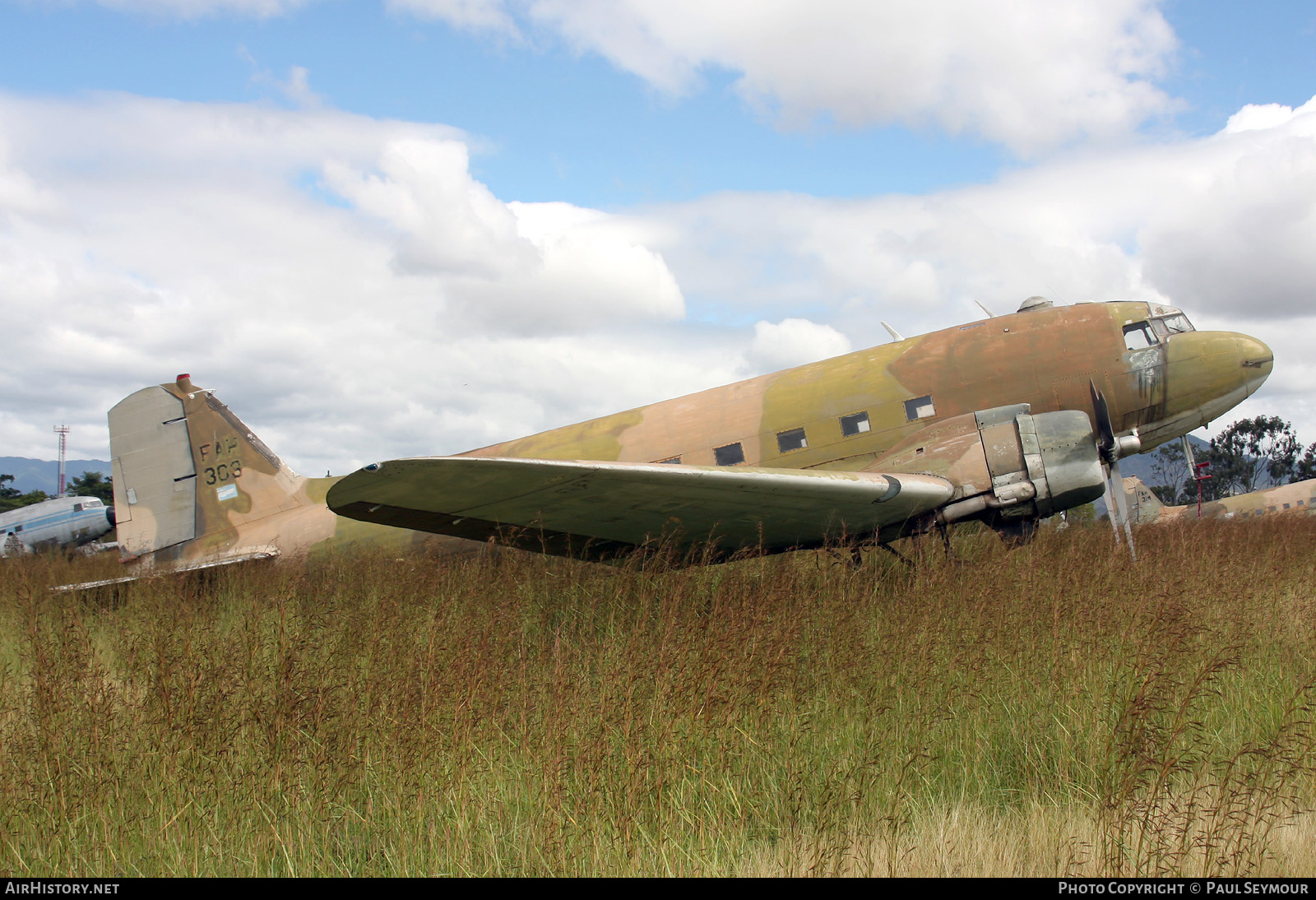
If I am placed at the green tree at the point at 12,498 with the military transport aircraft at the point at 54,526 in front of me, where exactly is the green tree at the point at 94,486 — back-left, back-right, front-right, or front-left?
front-left

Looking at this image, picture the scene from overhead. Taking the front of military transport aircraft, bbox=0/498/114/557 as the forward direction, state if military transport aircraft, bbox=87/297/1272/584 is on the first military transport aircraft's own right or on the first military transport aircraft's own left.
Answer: on the first military transport aircraft's own right

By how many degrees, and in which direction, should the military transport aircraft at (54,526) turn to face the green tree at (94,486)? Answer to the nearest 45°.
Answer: approximately 90° to its left

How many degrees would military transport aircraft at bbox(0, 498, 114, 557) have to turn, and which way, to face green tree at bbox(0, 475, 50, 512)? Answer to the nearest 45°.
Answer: approximately 90° to its left

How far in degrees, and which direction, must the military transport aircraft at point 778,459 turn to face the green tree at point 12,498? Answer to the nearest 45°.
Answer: approximately 135° to its left

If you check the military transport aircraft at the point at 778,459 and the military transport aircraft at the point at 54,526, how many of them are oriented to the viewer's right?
2

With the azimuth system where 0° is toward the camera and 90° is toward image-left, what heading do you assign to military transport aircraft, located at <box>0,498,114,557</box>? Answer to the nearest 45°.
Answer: approximately 270°

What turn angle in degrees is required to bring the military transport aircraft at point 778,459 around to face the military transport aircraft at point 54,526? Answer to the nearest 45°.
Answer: approximately 135° to its left

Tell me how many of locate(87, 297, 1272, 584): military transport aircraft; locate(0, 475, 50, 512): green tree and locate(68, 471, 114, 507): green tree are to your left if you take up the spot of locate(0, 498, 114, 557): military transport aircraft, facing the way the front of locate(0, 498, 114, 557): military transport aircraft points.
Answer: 2

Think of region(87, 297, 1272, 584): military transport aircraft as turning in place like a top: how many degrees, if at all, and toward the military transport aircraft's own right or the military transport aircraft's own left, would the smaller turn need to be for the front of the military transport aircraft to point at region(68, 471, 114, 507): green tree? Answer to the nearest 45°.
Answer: approximately 135° to the military transport aircraft's own left

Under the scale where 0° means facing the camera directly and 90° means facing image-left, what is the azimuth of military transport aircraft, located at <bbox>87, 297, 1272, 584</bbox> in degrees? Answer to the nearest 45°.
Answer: approximately 270°
